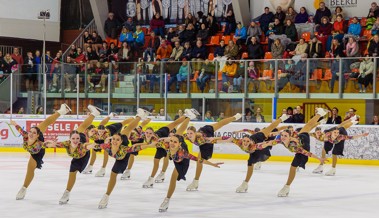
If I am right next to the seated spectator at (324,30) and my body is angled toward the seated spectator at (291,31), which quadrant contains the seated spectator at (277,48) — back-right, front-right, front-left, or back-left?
front-left

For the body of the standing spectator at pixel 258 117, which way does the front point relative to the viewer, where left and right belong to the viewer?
facing the viewer

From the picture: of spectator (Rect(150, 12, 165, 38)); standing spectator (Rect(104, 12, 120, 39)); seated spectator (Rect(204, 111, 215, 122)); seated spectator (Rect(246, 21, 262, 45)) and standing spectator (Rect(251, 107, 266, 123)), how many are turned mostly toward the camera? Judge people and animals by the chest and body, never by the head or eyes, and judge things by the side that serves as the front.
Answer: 5

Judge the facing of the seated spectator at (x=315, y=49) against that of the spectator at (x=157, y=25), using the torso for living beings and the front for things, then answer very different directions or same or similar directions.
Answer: same or similar directions

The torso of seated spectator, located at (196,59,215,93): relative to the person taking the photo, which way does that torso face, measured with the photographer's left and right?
facing the viewer and to the left of the viewer

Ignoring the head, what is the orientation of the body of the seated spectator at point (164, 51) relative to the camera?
toward the camera

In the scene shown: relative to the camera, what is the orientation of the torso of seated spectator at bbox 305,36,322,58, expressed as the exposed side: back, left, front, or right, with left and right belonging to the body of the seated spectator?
front

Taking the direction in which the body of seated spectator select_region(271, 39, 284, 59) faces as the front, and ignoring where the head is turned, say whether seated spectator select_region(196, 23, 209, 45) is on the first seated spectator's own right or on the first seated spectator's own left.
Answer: on the first seated spectator's own right

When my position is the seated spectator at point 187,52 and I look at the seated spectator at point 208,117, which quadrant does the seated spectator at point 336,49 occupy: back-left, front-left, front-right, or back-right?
front-left

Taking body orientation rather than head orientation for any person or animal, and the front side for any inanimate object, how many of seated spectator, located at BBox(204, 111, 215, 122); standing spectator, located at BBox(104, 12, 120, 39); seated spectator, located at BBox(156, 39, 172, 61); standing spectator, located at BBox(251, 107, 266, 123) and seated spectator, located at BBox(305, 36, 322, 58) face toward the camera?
5

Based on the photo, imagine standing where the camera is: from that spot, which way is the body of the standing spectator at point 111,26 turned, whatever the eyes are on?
toward the camera
